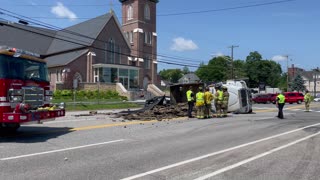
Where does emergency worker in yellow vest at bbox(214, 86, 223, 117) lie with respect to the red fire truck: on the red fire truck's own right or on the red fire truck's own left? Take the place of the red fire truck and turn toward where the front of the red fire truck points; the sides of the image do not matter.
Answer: on the red fire truck's own left

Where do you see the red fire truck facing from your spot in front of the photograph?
facing the viewer and to the right of the viewer

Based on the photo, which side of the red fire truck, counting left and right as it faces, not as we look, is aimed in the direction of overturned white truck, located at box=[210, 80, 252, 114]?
left
